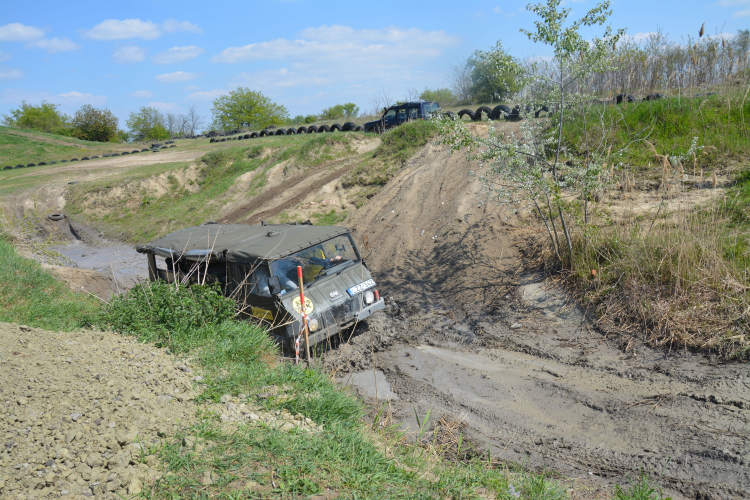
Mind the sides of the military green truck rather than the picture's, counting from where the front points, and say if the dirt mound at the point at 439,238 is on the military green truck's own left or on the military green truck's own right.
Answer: on the military green truck's own left

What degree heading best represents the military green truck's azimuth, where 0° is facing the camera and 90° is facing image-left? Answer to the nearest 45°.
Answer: approximately 315°

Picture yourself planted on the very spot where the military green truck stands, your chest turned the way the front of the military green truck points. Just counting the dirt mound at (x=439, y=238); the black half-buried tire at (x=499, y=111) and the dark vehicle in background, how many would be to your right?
0

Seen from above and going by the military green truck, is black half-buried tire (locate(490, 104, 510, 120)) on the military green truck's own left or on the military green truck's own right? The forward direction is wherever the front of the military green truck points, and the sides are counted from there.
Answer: on the military green truck's own left

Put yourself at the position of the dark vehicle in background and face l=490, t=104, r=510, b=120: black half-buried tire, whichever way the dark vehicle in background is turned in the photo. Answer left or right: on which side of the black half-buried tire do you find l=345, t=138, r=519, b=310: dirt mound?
right

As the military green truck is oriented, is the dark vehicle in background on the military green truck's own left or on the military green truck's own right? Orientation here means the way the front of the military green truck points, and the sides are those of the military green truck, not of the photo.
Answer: on the military green truck's own left
